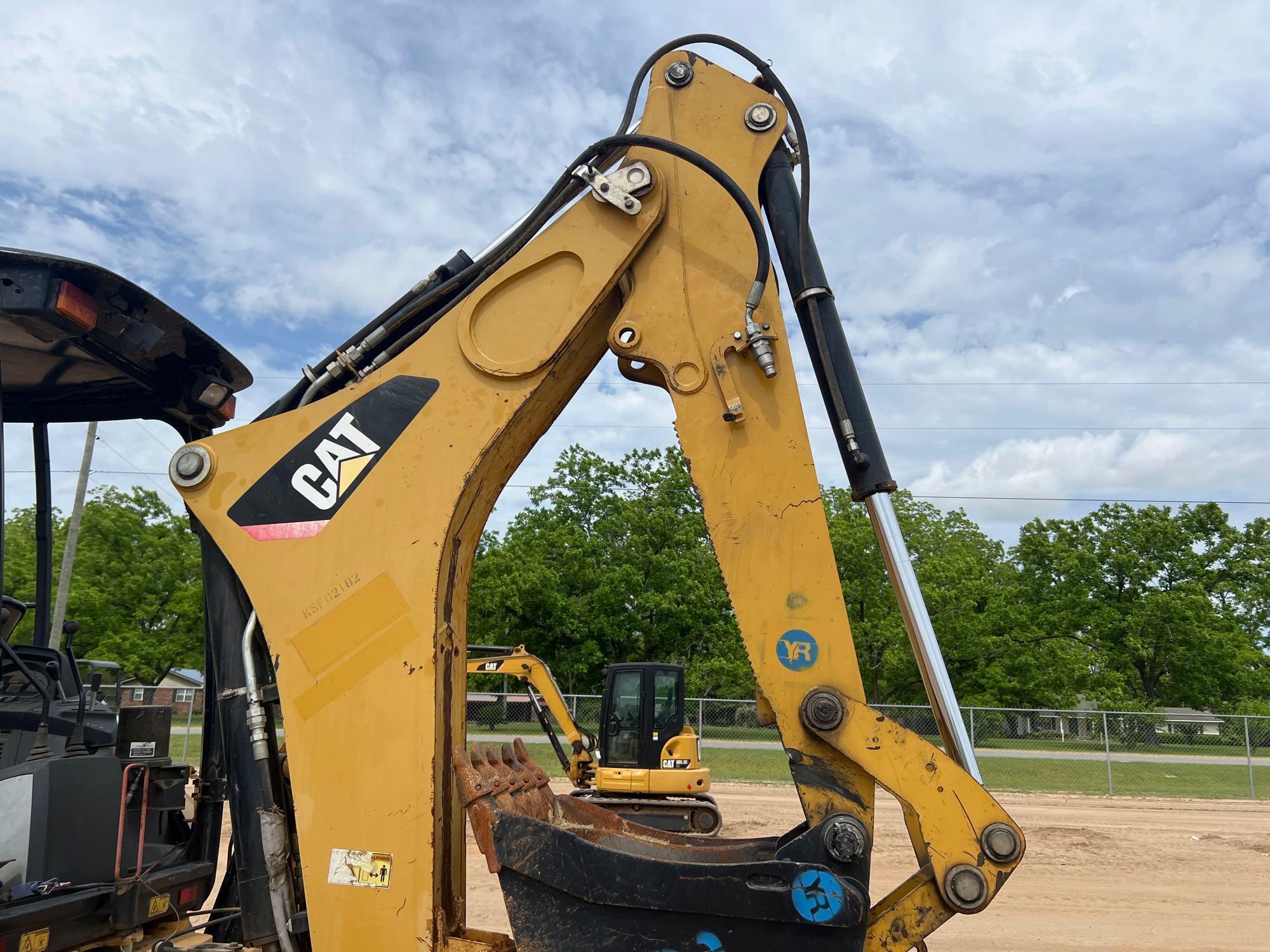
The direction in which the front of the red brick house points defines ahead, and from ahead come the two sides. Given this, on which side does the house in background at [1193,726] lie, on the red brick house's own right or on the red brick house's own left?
on the red brick house's own left

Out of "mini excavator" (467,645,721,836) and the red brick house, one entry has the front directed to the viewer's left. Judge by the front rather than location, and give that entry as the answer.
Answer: the mini excavator

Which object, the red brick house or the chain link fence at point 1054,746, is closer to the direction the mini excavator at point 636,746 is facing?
the red brick house

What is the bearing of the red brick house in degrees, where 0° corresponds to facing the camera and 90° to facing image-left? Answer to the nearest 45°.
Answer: approximately 0°

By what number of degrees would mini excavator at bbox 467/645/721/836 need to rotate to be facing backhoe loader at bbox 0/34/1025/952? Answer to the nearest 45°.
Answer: approximately 90° to its left

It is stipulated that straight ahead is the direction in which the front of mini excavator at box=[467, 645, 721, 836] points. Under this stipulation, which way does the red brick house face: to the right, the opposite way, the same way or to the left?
to the left

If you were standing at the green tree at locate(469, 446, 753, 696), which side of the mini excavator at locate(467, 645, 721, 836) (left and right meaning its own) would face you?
right

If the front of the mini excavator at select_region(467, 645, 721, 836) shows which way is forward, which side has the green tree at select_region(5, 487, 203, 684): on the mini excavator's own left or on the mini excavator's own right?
on the mini excavator's own right

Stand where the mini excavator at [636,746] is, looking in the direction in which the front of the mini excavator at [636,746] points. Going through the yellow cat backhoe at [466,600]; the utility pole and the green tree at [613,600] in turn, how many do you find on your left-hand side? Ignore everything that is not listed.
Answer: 1

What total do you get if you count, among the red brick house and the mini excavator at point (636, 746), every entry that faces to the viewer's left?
1

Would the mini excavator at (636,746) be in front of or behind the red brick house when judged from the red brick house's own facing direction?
in front

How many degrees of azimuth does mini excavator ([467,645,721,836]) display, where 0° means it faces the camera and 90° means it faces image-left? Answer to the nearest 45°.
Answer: approximately 90°

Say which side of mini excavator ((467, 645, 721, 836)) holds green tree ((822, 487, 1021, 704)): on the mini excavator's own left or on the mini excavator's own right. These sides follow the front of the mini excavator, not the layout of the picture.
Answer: on the mini excavator's own right
